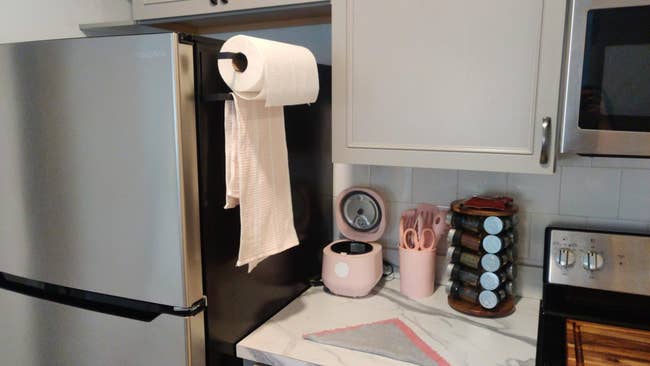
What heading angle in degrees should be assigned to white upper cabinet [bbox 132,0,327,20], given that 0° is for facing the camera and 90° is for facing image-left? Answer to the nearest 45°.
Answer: approximately 45°

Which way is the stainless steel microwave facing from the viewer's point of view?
toward the camera

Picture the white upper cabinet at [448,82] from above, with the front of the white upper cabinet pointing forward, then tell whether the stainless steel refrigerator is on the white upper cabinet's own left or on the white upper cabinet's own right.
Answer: on the white upper cabinet's own right

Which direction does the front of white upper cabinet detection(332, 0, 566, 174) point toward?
toward the camera

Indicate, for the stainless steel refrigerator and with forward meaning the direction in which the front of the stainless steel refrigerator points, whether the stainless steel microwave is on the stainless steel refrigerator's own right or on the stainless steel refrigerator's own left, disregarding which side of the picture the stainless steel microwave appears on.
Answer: on the stainless steel refrigerator's own left

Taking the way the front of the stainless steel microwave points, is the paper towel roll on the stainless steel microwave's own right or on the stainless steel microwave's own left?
on the stainless steel microwave's own right

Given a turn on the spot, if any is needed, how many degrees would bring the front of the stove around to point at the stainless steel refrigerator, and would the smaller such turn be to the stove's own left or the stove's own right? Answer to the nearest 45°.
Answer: approximately 45° to the stove's own right

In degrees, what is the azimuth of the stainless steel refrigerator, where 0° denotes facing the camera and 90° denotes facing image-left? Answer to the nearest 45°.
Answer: approximately 45°

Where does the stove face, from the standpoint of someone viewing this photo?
facing the viewer

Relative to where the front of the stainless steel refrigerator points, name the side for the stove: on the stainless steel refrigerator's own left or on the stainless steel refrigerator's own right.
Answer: on the stainless steel refrigerator's own left

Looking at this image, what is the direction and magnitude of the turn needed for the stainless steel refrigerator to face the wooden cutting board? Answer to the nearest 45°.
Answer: approximately 135° to its left
